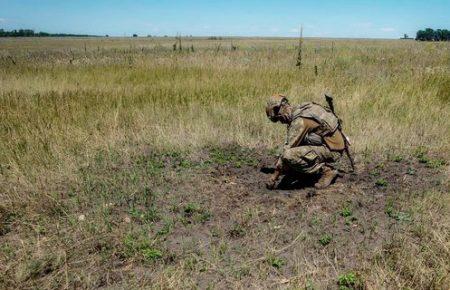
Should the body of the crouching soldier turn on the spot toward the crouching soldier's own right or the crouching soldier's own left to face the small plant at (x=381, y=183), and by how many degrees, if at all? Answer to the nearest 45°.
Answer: approximately 135° to the crouching soldier's own right

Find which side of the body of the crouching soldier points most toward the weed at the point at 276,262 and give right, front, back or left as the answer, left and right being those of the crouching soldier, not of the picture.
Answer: left

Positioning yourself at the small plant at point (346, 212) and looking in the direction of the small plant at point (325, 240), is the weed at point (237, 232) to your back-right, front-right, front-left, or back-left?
front-right

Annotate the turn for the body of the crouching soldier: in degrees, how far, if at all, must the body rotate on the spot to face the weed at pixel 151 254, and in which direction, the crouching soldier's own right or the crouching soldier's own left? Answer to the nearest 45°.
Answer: approximately 45° to the crouching soldier's own left

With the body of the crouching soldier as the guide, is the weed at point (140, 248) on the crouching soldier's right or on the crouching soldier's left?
on the crouching soldier's left

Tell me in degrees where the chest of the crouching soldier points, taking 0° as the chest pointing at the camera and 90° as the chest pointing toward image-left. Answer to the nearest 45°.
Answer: approximately 90°

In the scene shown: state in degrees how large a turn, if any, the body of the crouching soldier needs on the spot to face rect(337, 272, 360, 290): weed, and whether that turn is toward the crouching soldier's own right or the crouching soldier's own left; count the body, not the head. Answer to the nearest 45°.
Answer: approximately 90° to the crouching soldier's own left

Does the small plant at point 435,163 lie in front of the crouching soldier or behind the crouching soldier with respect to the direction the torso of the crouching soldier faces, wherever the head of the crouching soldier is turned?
behind

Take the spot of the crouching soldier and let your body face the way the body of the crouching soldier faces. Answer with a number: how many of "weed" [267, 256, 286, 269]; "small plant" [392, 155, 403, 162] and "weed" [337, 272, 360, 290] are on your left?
2

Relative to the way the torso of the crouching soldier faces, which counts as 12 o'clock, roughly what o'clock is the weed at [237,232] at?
The weed is roughly at 10 o'clock from the crouching soldier.

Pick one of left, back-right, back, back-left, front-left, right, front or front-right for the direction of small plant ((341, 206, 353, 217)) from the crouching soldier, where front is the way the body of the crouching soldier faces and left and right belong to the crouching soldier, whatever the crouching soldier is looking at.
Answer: back-left

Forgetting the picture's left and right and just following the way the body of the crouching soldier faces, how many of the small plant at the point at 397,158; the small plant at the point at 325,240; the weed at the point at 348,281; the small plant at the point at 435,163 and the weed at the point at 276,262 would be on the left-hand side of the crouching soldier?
3

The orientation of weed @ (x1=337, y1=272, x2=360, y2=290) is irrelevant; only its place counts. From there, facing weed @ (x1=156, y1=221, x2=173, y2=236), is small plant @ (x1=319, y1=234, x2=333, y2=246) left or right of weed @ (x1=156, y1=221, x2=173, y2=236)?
right

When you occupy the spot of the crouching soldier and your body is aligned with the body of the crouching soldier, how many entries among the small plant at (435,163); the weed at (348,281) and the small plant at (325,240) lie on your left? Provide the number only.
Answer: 2

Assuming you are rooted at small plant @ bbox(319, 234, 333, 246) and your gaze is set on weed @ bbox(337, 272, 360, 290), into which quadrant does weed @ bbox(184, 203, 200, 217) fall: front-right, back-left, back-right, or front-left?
back-right

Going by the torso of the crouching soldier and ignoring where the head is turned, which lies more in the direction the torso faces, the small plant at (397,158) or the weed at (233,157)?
the weed
